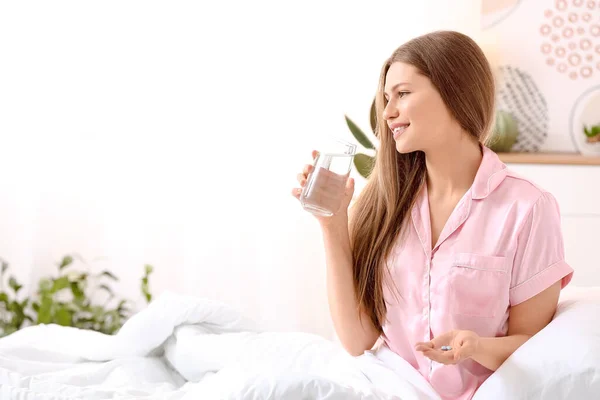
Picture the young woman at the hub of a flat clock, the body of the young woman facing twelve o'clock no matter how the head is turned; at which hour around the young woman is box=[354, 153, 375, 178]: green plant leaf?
The green plant leaf is roughly at 4 o'clock from the young woman.

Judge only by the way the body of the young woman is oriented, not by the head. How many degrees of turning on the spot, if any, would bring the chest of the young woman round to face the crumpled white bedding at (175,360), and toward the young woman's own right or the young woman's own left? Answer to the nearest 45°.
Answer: approximately 45° to the young woman's own right

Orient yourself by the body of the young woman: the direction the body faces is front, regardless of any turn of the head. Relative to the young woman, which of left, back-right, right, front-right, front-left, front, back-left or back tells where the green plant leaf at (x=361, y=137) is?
back-right

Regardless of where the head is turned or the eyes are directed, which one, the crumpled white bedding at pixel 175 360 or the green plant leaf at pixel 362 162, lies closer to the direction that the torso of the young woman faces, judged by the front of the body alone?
the crumpled white bedding

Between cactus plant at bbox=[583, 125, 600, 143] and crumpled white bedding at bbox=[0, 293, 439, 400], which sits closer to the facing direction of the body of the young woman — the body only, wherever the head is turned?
the crumpled white bedding

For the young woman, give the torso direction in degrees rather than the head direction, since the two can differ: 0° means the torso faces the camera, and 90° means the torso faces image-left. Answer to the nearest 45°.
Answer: approximately 45°

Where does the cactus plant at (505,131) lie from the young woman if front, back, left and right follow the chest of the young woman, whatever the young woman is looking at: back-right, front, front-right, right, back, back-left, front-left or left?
back-right
